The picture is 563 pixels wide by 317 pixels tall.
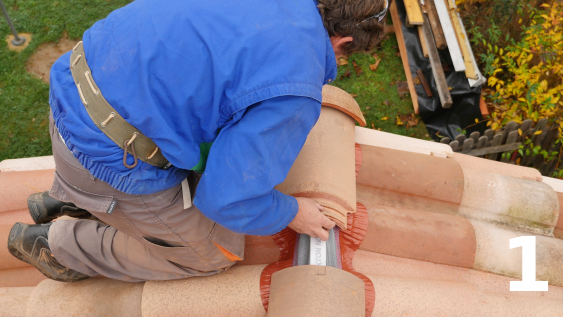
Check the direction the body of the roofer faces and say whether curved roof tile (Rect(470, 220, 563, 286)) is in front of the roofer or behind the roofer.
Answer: in front

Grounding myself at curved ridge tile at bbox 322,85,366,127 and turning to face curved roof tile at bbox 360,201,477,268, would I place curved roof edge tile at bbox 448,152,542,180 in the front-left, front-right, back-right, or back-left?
front-left

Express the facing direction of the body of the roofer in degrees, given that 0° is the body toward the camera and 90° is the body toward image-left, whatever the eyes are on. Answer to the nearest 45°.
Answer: approximately 270°

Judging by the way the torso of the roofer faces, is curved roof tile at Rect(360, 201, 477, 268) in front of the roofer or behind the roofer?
in front

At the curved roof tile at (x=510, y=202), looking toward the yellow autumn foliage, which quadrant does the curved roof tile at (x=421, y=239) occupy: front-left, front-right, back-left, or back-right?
back-left
